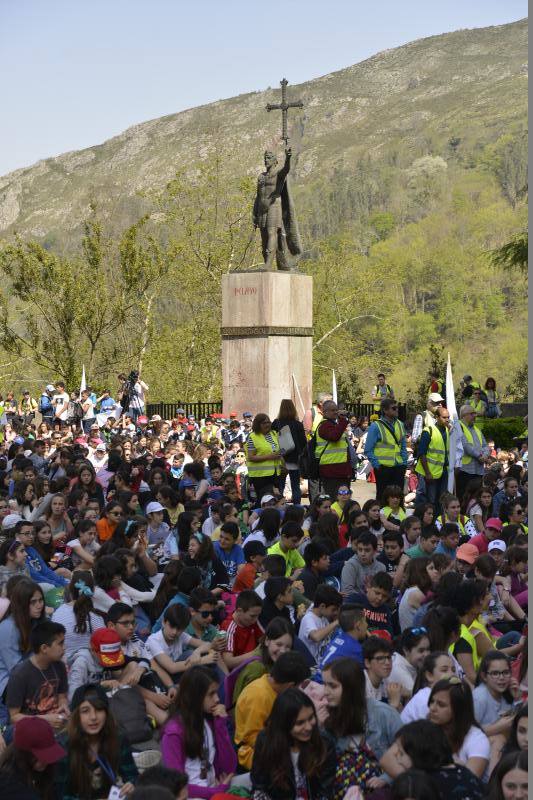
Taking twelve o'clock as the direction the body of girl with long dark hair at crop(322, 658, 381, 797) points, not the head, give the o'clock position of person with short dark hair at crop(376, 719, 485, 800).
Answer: person with short dark hair at crop(376, 719, 485, 800) is roughly at 8 o'clock from girl with long dark hair at crop(322, 658, 381, 797).

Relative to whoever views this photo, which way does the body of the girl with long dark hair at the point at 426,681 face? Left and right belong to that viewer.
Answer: facing the viewer and to the right of the viewer

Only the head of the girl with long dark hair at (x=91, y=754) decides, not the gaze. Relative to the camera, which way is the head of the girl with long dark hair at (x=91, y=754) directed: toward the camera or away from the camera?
toward the camera

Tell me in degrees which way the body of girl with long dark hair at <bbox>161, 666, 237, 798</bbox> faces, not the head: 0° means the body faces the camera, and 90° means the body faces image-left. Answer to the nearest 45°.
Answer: approximately 315°

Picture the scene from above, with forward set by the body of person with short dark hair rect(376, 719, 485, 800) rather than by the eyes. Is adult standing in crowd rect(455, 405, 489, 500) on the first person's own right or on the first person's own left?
on the first person's own right

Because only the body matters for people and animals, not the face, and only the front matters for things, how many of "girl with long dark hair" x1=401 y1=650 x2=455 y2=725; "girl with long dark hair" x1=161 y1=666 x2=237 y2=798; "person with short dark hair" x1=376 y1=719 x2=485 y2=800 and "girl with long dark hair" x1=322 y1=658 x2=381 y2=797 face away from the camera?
0

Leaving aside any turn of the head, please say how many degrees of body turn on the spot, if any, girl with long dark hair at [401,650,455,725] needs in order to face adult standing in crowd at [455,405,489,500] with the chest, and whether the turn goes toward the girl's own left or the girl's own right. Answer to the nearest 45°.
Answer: approximately 135° to the girl's own left

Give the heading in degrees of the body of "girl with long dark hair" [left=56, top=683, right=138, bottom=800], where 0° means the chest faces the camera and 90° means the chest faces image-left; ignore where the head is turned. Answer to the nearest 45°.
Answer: approximately 0°
